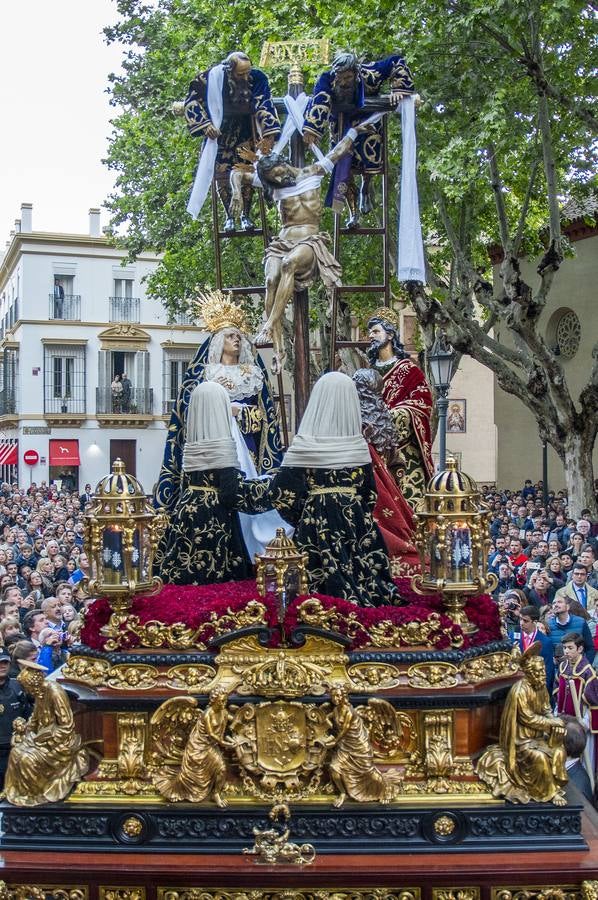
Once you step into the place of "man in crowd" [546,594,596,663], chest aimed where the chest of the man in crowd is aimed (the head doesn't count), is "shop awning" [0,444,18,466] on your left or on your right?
on your right

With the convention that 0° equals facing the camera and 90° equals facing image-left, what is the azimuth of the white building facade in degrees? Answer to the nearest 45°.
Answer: approximately 0°

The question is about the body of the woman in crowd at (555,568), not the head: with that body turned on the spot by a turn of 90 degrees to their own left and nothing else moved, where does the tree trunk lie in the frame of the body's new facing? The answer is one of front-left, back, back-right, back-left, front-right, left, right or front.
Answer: back-left

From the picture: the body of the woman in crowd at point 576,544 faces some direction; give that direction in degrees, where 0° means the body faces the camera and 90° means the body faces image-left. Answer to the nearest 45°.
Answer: approximately 0°
